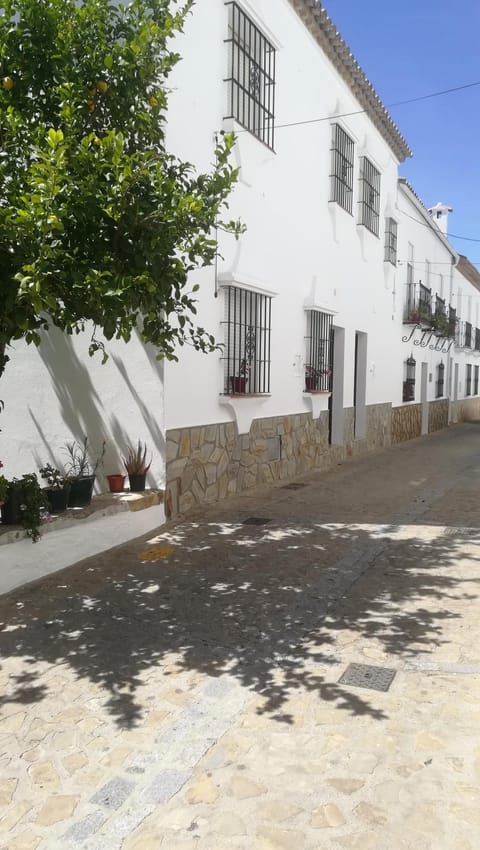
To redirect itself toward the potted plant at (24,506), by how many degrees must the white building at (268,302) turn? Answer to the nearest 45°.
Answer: approximately 90° to its right

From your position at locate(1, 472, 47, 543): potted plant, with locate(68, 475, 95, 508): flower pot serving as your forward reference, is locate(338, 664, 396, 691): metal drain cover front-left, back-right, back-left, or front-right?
back-right

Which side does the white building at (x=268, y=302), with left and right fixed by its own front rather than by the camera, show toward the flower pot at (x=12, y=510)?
right

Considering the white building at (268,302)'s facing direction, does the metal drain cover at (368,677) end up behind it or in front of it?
in front

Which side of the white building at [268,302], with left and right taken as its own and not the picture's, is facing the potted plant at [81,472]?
right

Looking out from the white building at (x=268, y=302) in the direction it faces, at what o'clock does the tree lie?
The tree is roughly at 2 o'clock from the white building.

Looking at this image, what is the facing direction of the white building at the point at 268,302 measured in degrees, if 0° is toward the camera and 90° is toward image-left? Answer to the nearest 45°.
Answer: approximately 315°

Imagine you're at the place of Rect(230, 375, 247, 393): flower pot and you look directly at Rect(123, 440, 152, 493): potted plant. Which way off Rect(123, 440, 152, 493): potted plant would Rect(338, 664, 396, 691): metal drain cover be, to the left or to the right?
left
